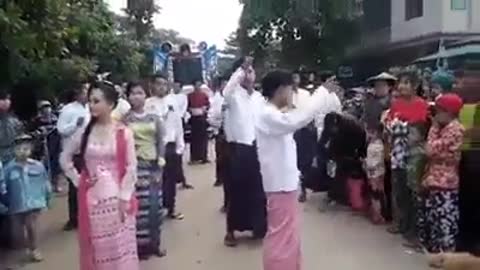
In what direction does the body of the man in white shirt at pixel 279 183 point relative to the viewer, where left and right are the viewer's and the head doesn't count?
facing to the right of the viewer

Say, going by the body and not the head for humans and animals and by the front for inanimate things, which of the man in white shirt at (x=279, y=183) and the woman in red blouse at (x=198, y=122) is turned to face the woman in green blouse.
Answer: the woman in red blouse

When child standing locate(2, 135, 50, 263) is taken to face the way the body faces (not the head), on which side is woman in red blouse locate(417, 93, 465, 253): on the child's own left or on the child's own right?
on the child's own left

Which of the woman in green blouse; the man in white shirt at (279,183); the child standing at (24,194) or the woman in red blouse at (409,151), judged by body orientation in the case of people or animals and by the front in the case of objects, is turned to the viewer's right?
the man in white shirt
